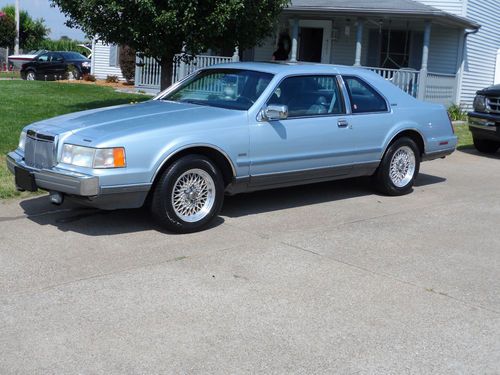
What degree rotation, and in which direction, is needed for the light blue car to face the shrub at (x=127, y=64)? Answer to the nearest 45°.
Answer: approximately 135° to its right

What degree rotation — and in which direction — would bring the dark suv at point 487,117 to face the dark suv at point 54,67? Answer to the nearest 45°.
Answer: approximately 90° to its right

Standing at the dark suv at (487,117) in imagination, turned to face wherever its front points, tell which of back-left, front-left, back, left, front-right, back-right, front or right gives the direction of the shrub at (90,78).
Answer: right

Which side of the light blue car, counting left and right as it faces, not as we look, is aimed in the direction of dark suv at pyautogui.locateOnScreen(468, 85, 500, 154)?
back

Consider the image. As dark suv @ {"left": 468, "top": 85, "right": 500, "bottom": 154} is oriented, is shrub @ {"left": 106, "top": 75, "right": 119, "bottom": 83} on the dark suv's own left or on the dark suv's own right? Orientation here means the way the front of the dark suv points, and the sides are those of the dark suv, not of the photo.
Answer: on the dark suv's own right

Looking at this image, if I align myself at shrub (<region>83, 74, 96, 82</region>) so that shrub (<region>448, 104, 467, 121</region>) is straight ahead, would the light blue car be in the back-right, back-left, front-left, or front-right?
front-right

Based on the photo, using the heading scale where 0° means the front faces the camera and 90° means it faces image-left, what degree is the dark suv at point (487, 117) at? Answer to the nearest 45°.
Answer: approximately 45°

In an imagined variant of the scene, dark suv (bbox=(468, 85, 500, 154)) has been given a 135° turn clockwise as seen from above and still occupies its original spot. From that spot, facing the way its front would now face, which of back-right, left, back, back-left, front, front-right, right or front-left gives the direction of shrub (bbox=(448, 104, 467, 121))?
front

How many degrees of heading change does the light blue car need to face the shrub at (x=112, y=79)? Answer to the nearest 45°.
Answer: approximately 135° to its right

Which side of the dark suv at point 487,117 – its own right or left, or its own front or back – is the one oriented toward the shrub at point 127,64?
right

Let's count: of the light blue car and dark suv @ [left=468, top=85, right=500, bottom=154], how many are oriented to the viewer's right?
0

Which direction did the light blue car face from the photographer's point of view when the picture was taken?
facing the viewer and to the left of the viewer
